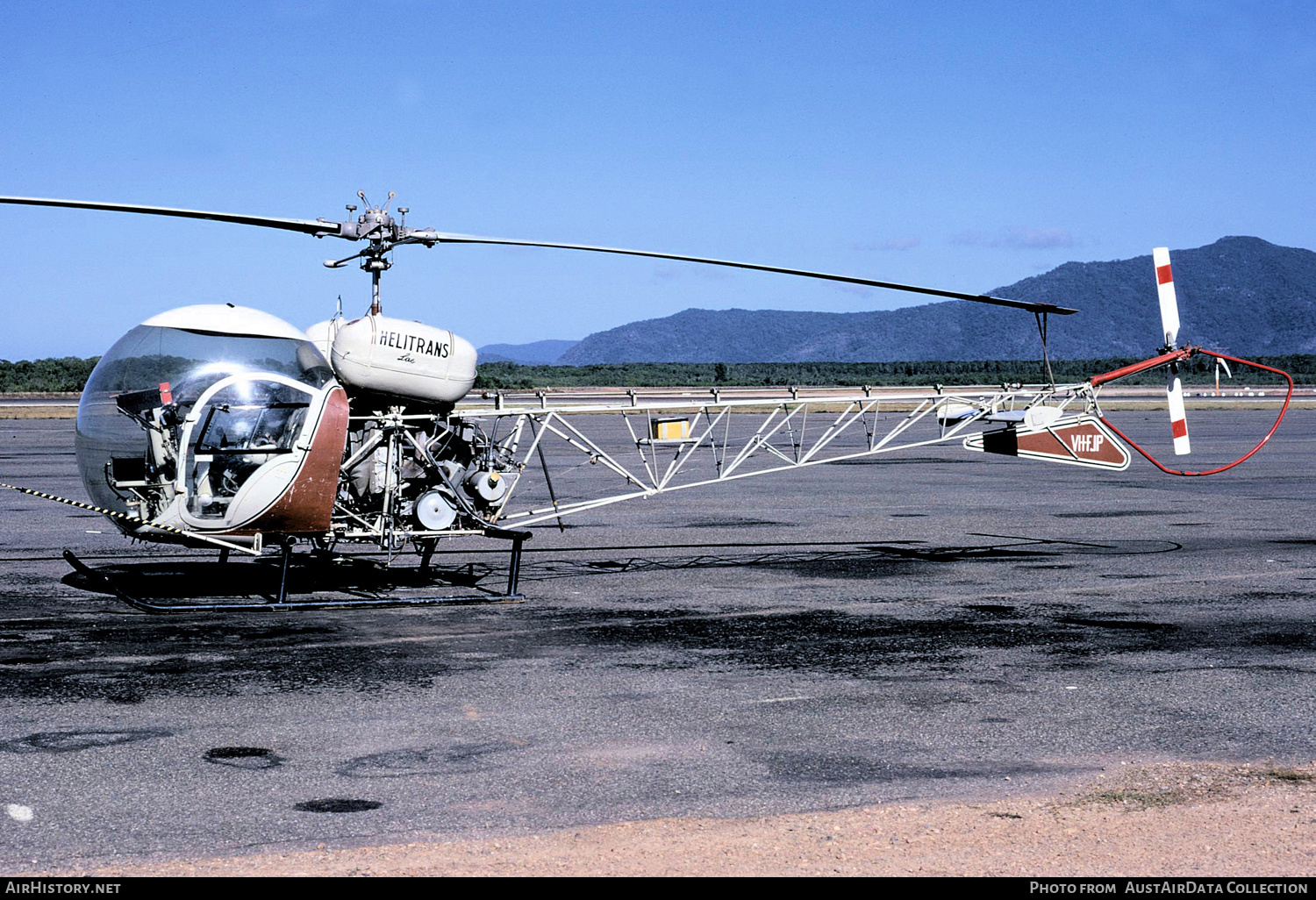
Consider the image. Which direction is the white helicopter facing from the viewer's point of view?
to the viewer's left
